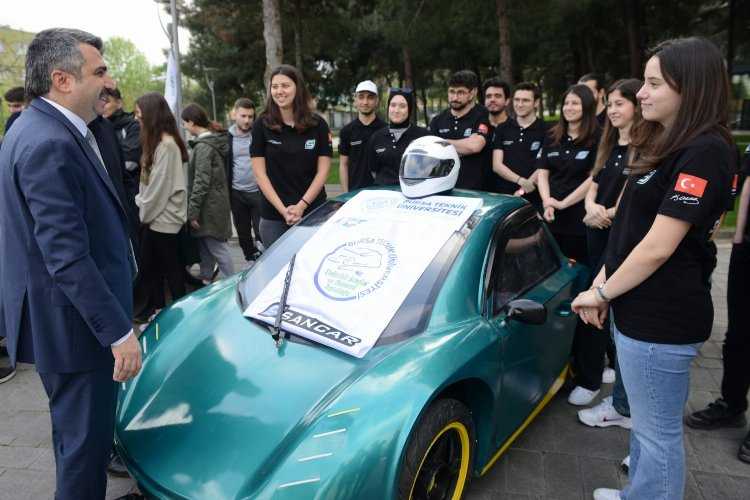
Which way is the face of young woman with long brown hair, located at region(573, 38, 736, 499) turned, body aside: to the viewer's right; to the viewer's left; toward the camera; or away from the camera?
to the viewer's left

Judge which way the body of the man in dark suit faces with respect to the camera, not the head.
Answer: to the viewer's right

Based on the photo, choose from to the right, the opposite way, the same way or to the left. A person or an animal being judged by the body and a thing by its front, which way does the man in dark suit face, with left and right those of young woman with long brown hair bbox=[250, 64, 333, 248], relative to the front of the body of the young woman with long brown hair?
to the left

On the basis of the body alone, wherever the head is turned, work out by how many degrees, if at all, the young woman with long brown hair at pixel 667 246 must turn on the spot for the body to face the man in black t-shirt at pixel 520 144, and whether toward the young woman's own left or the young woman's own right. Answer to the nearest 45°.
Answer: approximately 90° to the young woman's own right

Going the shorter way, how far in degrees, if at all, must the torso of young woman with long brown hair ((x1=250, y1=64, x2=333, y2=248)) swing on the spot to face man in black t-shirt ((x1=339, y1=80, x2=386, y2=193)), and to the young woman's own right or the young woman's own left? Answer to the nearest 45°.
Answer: approximately 135° to the young woman's own left

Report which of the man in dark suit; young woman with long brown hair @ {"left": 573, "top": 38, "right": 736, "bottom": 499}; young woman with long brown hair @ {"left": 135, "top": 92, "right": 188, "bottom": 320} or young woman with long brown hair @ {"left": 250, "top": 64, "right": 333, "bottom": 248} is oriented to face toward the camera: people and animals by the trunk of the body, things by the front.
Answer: young woman with long brown hair @ {"left": 250, "top": 64, "right": 333, "bottom": 248}

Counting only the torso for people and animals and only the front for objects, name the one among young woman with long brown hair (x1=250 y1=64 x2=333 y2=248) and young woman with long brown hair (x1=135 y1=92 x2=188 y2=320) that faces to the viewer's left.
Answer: young woman with long brown hair (x1=135 y1=92 x2=188 y2=320)

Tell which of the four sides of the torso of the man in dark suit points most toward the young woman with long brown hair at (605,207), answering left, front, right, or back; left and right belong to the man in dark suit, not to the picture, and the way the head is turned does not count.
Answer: front

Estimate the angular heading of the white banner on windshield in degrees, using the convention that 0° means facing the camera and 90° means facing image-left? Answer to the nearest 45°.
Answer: approximately 45°

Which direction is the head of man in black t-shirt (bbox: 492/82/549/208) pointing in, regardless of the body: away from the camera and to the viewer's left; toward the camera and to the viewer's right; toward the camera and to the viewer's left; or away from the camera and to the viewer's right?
toward the camera and to the viewer's left
